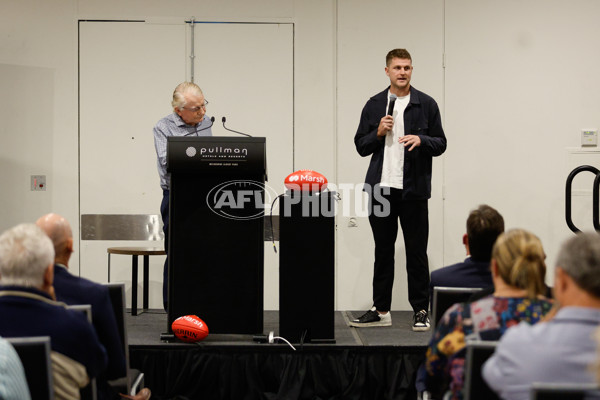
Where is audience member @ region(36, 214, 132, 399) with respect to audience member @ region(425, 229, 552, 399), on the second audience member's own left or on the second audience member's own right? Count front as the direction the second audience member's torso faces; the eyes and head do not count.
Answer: on the second audience member's own left

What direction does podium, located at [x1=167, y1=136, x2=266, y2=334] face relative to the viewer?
toward the camera

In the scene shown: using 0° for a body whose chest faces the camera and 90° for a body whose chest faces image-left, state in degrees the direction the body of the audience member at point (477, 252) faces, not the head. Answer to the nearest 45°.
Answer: approximately 180°

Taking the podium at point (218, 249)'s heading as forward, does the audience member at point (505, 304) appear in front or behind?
in front

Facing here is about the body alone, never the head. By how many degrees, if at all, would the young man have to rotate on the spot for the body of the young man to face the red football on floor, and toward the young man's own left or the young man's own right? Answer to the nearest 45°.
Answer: approximately 45° to the young man's own right

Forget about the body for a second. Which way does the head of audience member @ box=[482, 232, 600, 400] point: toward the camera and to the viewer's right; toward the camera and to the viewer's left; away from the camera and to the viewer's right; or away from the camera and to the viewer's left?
away from the camera and to the viewer's left

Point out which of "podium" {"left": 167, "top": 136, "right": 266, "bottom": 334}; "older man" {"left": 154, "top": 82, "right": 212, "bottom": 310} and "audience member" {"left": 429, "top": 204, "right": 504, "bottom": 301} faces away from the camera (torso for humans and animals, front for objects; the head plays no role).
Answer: the audience member

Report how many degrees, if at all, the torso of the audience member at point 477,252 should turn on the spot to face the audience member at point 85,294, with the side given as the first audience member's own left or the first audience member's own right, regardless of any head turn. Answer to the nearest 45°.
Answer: approximately 135° to the first audience member's own left

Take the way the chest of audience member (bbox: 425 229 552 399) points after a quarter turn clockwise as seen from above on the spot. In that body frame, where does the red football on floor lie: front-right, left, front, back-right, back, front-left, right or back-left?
back-left

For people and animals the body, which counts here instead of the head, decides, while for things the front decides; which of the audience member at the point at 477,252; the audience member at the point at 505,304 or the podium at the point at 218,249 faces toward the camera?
the podium

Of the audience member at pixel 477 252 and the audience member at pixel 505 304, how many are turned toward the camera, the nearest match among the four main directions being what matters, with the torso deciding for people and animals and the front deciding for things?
0

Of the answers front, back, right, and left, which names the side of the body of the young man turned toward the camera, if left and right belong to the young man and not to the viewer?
front

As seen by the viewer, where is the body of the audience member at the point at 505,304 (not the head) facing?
away from the camera

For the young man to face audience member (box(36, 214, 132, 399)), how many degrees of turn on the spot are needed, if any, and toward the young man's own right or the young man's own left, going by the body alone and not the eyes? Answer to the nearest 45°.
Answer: approximately 45° to the young man's own right

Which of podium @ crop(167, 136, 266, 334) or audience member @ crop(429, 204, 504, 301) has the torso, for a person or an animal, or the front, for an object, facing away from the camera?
the audience member

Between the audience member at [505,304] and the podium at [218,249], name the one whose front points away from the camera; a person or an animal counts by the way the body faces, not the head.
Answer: the audience member

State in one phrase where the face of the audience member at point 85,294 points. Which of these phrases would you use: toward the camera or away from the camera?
away from the camera
